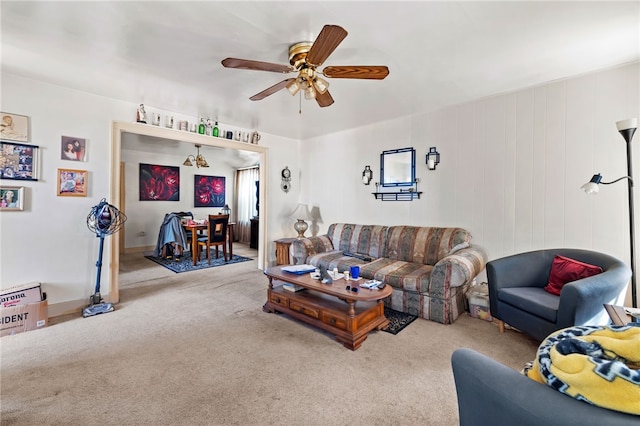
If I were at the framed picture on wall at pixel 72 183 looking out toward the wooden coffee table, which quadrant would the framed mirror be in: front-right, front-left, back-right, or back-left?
front-left

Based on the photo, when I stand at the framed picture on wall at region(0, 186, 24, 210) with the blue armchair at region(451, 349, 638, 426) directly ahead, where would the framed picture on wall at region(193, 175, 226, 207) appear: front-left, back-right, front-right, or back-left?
back-left

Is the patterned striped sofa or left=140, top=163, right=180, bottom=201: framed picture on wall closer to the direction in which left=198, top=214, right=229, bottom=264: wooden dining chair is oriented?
the framed picture on wall

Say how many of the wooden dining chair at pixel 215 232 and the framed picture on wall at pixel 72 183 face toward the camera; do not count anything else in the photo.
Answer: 1

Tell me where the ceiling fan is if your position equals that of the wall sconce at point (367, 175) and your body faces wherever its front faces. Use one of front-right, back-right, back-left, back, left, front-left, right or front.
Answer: front-left

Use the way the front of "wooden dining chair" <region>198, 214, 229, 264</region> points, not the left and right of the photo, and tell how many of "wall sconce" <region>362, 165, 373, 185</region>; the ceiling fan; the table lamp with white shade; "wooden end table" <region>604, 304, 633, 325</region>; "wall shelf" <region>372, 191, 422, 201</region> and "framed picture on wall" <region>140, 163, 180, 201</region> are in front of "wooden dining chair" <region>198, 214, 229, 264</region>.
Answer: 1

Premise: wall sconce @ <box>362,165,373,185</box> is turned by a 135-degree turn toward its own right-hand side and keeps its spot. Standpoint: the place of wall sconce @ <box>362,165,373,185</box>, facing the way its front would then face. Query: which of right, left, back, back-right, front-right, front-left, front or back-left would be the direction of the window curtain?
front-left

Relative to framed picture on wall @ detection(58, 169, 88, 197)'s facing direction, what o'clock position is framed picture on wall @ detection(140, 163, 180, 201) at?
framed picture on wall @ detection(140, 163, 180, 201) is roughly at 7 o'clock from framed picture on wall @ detection(58, 169, 88, 197).

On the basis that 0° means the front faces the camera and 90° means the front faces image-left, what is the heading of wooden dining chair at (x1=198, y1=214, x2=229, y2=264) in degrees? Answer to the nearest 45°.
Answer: approximately 135°

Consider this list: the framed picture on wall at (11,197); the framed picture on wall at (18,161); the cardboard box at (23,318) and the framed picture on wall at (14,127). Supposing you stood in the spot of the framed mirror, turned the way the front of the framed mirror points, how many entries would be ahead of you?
4

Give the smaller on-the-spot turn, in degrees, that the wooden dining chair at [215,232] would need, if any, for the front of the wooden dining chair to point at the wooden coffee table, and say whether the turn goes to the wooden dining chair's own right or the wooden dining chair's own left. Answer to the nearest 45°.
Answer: approximately 135° to the wooden dining chair's own left

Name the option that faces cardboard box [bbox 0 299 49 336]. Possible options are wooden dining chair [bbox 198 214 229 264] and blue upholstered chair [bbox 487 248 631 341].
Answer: the blue upholstered chair

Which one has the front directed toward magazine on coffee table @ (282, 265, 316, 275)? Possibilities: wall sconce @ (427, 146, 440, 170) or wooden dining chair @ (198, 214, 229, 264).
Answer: the wall sconce

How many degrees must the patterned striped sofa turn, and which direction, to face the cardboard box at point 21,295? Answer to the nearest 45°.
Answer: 0° — it already faces it
